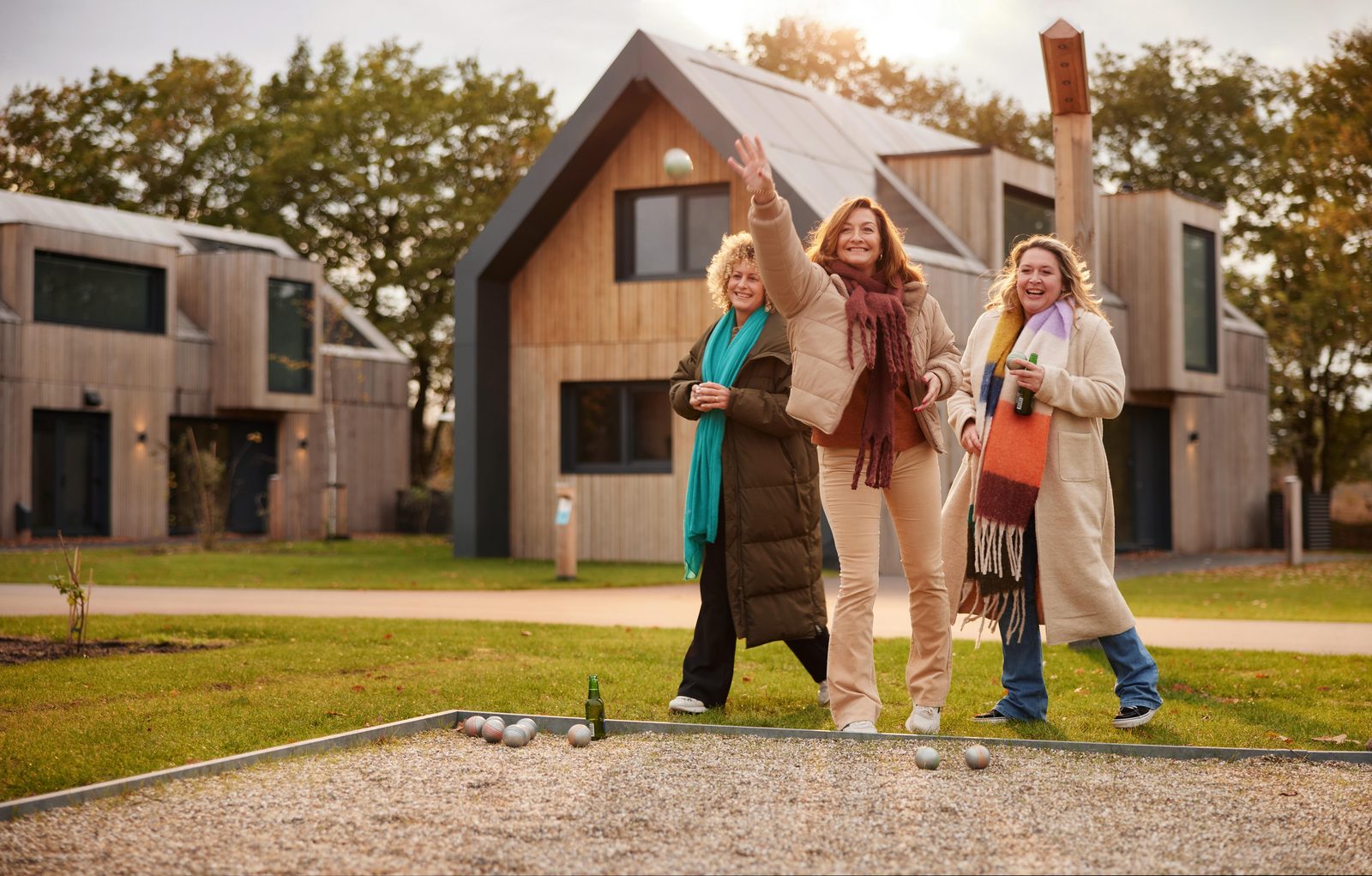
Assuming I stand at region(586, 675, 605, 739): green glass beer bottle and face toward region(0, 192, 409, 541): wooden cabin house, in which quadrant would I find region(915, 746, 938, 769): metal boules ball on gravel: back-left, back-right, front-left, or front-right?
back-right

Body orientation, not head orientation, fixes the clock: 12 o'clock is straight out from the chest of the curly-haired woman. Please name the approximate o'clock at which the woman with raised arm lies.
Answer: The woman with raised arm is roughly at 9 o'clock from the curly-haired woman.

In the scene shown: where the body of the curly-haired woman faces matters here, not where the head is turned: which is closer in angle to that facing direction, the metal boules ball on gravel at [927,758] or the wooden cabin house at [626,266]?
the metal boules ball on gravel

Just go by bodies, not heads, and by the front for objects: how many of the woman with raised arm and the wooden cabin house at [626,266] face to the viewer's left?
0

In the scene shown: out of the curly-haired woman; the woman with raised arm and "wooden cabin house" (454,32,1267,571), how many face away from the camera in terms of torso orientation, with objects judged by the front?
0

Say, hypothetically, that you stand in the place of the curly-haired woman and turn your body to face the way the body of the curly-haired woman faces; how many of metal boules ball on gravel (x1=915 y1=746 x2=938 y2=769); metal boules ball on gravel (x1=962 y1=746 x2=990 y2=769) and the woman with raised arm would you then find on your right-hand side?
0

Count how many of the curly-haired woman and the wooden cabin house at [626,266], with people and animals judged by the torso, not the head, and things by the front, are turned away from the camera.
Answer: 0

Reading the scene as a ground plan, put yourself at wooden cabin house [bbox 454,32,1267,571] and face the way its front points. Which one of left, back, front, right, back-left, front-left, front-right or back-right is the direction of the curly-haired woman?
front-right

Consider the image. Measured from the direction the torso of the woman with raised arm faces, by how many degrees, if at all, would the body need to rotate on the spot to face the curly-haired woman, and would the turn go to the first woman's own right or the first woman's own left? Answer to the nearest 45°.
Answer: approximately 135° to the first woman's own right

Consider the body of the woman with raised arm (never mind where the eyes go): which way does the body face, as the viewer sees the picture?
toward the camera

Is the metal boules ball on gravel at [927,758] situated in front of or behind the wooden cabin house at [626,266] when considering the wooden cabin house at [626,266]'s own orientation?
in front

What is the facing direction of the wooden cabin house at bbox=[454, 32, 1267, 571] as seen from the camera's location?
facing the viewer and to the right of the viewer

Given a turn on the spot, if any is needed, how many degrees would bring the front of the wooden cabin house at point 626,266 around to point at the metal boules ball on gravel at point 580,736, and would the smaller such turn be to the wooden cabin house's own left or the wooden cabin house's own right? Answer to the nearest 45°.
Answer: approximately 45° to the wooden cabin house's own right
